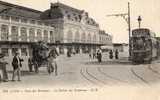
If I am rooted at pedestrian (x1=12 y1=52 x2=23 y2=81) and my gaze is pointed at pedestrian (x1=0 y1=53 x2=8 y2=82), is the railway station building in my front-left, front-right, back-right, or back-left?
back-right

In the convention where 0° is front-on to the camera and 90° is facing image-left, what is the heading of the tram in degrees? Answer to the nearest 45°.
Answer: approximately 45°

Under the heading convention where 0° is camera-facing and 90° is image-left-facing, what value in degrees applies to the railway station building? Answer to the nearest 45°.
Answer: approximately 315°
